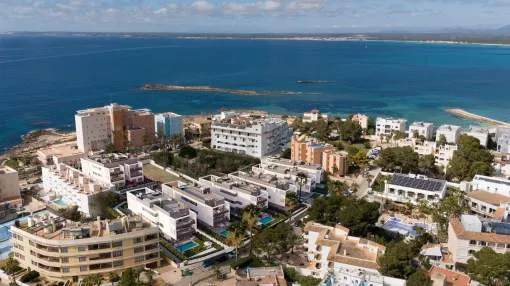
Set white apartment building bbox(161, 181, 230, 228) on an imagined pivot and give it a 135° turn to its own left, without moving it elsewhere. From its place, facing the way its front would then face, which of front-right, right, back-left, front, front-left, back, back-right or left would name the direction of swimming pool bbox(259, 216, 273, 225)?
right

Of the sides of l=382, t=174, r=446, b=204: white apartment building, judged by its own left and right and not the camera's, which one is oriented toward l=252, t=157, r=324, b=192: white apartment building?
right

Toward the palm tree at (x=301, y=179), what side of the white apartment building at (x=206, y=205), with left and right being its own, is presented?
left

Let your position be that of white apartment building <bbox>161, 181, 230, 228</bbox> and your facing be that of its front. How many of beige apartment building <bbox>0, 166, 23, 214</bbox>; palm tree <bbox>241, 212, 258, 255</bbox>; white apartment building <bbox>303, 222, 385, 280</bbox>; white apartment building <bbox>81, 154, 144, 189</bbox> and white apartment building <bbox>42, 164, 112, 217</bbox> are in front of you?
2

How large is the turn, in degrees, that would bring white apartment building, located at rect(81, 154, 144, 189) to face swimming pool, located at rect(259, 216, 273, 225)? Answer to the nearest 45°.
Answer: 0° — it already faces it

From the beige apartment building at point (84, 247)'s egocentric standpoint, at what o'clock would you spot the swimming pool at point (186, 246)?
The swimming pool is roughly at 9 o'clock from the beige apartment building.

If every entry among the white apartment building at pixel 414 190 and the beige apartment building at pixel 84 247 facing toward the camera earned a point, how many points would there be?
2

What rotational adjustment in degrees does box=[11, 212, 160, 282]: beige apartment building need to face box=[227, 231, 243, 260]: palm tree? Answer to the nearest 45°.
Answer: approximately 90° to its left

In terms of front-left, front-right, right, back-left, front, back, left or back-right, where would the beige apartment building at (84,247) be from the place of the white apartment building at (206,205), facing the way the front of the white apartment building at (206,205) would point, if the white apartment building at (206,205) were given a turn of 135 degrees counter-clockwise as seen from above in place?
back-left

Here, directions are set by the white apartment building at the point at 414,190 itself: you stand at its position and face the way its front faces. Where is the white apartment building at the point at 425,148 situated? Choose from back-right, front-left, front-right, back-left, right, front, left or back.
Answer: back

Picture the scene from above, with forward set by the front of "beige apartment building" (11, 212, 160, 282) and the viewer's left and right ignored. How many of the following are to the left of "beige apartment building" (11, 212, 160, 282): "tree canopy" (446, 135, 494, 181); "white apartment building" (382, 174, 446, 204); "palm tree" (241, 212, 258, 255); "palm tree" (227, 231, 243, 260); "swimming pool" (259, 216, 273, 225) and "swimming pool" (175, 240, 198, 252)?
6

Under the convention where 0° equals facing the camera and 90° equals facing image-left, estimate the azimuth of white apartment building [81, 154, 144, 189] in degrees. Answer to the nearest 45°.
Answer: approximately 315°

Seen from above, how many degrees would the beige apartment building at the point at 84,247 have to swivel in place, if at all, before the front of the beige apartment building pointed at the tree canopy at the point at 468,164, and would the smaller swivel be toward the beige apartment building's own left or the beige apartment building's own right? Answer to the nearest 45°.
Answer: approximately 90° to the beige apartment building's own left

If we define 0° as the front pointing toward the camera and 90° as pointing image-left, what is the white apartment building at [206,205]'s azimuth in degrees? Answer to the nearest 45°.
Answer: approximately 315°
